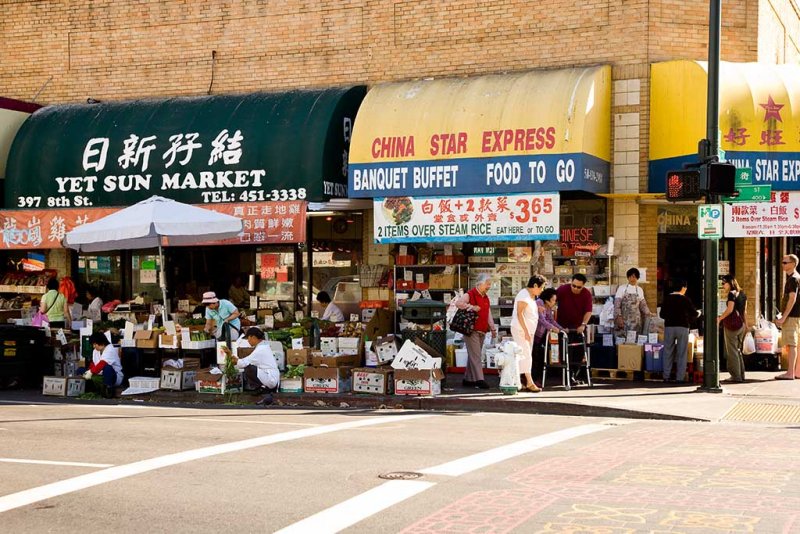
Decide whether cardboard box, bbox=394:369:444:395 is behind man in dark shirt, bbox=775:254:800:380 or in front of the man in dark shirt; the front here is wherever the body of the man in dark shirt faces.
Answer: in front

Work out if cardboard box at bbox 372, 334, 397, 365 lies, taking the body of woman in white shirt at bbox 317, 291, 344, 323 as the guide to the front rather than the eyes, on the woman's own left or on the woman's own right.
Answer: on the woman's own left

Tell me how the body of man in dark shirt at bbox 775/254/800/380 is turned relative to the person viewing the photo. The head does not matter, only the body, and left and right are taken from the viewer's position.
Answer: facing to the left of the viewer

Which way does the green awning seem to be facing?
toward the camera

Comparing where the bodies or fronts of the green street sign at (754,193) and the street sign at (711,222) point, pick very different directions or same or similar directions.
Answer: same or similar directions

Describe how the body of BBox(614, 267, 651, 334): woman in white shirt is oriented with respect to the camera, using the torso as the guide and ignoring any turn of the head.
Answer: toward the camera

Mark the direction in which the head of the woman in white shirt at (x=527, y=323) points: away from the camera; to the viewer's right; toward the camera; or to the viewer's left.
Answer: to the viewer's right

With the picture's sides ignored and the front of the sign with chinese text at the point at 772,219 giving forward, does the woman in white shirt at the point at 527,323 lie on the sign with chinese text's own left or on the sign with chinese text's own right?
on the sign with chinese text's own right

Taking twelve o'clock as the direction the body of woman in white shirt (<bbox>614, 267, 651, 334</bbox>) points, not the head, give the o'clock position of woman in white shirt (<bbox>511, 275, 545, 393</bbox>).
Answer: woman in white shirt (<bbox>511, 275, 545, 393</bbox>) is roughly at 1 o'clock from woman in white shirt (<bbox>614, 267, 651, 334</bbox>).

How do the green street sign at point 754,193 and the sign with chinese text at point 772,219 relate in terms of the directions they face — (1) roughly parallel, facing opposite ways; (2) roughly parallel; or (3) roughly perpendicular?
roughly parallel

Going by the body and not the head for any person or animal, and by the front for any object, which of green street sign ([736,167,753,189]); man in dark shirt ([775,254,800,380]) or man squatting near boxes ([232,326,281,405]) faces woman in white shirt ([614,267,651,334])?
the man in dark shirt

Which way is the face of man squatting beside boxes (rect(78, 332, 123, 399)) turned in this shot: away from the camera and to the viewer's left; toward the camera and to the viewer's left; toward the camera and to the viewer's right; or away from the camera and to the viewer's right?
toward the camera and to the viewer's left

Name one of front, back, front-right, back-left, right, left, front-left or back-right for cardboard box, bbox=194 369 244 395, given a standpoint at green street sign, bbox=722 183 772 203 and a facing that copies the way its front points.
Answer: right

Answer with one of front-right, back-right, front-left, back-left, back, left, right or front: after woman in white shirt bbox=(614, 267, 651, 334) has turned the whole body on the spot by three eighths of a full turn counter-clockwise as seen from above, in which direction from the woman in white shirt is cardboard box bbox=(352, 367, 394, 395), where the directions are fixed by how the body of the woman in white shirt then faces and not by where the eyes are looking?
back

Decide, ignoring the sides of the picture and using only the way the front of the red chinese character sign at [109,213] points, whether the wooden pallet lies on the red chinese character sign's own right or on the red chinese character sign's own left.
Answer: on the red chinese character sign's own left

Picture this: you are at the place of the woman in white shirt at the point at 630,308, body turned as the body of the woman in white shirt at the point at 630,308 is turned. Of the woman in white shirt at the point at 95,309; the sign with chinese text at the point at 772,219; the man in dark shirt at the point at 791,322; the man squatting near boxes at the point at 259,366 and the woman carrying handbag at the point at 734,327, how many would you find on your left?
3

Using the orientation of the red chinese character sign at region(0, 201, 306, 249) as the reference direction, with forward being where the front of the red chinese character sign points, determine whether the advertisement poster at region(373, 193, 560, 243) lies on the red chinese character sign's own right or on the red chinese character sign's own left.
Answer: on the red chinese character sign's own left
